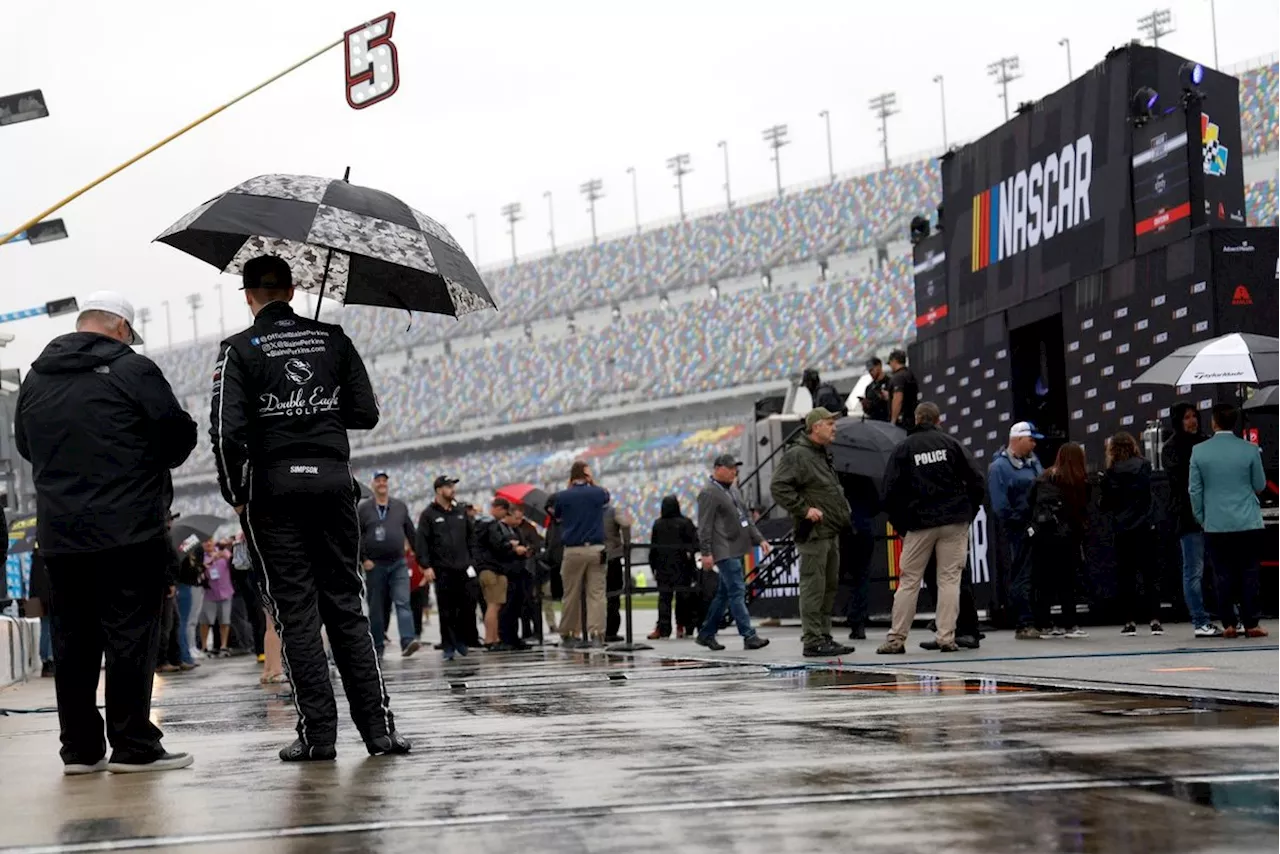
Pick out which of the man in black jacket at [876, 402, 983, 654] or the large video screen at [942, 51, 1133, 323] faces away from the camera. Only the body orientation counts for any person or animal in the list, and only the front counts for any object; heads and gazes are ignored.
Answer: the man in black jacket

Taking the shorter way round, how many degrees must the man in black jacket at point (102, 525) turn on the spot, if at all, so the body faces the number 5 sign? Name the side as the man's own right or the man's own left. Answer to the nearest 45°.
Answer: approximately 45° to the man's own left

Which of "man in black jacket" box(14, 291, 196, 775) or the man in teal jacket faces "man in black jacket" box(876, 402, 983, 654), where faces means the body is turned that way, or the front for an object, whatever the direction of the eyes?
"man in black jacket" box(14, 291, 196, 775)

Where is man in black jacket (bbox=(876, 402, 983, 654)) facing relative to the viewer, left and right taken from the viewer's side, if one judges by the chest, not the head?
facing away from the viewer

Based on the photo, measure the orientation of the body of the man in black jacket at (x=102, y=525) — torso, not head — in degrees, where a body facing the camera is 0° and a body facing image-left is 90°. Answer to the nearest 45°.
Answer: approximately 225°

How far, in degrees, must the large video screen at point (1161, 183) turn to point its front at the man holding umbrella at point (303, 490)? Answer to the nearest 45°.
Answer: approximately 45° to its left

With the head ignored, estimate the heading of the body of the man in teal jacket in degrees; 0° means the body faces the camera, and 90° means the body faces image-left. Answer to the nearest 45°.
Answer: approximately 180°

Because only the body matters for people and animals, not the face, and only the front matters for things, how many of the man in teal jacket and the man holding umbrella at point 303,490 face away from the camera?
2

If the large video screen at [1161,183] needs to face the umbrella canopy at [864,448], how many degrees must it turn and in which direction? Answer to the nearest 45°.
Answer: approximately 45° to its right

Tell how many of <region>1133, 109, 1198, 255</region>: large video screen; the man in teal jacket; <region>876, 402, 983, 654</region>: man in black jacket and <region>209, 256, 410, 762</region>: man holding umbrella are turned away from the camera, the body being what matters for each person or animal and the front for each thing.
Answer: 3

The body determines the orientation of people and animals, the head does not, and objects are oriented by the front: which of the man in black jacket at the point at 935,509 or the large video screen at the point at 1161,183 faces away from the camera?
the man in black jacket

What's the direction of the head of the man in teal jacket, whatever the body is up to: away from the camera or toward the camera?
away from the camera

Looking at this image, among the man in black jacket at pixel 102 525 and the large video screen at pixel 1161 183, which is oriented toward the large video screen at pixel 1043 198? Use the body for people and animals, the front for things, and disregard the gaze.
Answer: the man in black jacket
